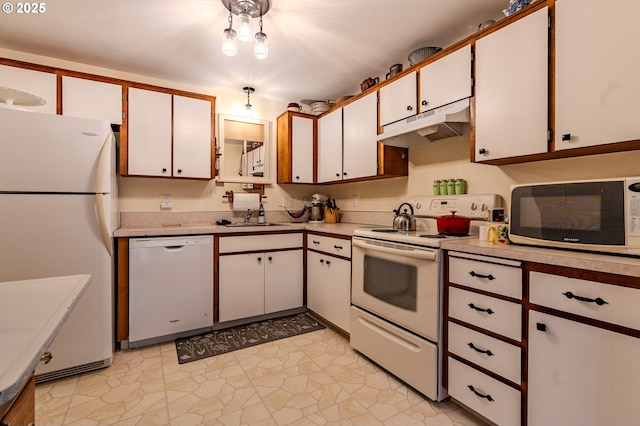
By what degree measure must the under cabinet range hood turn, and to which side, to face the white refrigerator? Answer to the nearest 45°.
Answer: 0° — it already faces it

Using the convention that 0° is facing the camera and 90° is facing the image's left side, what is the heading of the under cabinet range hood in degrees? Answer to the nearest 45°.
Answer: approximately 45°

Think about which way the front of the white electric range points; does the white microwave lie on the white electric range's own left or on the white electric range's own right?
on the white electric range's own left

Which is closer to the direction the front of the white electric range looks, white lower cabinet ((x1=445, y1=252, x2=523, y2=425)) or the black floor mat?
the black floor mat

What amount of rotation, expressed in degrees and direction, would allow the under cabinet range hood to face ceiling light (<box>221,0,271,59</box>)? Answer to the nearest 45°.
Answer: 0° — it already faces it
